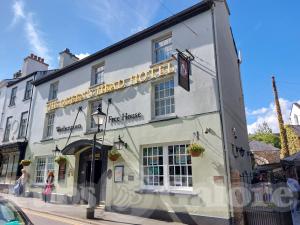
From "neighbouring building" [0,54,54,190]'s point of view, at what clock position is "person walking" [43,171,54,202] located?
The person walking is roughly at 10 o'clock from the neighbouring building.

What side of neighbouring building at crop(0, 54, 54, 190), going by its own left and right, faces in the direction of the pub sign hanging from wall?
left

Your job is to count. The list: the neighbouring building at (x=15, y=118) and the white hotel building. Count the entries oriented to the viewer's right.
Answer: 0

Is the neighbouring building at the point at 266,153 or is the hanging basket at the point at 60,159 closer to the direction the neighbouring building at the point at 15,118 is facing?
the hanging basket

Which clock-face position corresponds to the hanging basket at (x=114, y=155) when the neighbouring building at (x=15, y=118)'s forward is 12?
The hanging basket is roughly at 10 o'clock from the neighbouring building.

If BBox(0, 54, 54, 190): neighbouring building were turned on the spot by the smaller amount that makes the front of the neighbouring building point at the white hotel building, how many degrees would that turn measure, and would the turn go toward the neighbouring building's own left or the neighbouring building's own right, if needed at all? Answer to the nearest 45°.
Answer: approximately 90° to the neighbouring building's own left

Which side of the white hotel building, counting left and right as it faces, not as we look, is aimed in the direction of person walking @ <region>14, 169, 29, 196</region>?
right

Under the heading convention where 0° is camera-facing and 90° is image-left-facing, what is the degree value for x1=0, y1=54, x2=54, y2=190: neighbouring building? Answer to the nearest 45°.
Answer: approximately 45°
